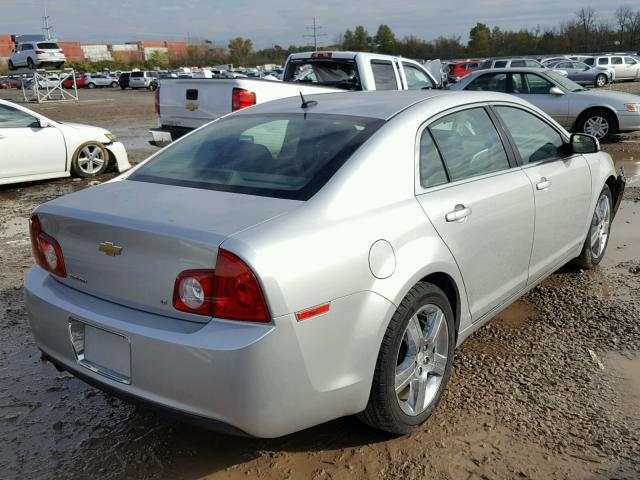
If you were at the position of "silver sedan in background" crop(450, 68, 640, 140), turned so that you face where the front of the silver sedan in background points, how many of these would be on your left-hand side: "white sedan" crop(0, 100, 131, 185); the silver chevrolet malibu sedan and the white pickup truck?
0

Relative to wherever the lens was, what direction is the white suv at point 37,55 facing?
facing away from the viewer and to the left of the viewer

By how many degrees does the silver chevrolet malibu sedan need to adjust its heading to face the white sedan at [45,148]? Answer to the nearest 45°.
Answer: approximately 90° to its left

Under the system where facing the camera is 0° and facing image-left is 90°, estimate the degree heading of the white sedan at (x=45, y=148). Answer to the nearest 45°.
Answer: approximately 270°

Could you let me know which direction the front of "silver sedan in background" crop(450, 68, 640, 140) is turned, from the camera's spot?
facing to the right of the viewer

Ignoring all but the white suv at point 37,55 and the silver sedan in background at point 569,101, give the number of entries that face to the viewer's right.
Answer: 1

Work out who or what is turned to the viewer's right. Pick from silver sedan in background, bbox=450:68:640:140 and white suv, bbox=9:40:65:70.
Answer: the silver sedan in background

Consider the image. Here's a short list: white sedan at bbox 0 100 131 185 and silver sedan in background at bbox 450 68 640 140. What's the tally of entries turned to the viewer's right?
2

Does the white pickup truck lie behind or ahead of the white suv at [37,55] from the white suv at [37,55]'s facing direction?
behind

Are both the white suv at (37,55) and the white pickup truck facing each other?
no

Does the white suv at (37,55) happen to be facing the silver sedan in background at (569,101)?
no

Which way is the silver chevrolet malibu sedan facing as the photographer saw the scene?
facing away from the viewer and to the right of the viewer

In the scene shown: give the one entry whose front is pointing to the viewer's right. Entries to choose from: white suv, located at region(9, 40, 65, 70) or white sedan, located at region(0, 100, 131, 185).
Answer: the white sedan

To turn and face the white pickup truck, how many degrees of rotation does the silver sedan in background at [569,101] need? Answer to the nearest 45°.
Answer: approximately 135° to its right

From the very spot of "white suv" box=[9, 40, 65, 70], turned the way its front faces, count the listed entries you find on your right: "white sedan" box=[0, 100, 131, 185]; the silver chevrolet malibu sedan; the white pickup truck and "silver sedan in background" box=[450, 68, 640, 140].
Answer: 0

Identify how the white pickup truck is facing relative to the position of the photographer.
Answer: facing away from the viewer and to the right of the viewer

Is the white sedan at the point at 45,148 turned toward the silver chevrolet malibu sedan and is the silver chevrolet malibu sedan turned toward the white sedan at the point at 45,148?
no

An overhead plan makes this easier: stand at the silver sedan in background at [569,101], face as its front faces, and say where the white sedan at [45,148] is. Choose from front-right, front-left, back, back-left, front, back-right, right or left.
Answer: back-right

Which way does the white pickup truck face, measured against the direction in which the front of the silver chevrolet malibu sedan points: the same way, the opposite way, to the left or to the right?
the same way
